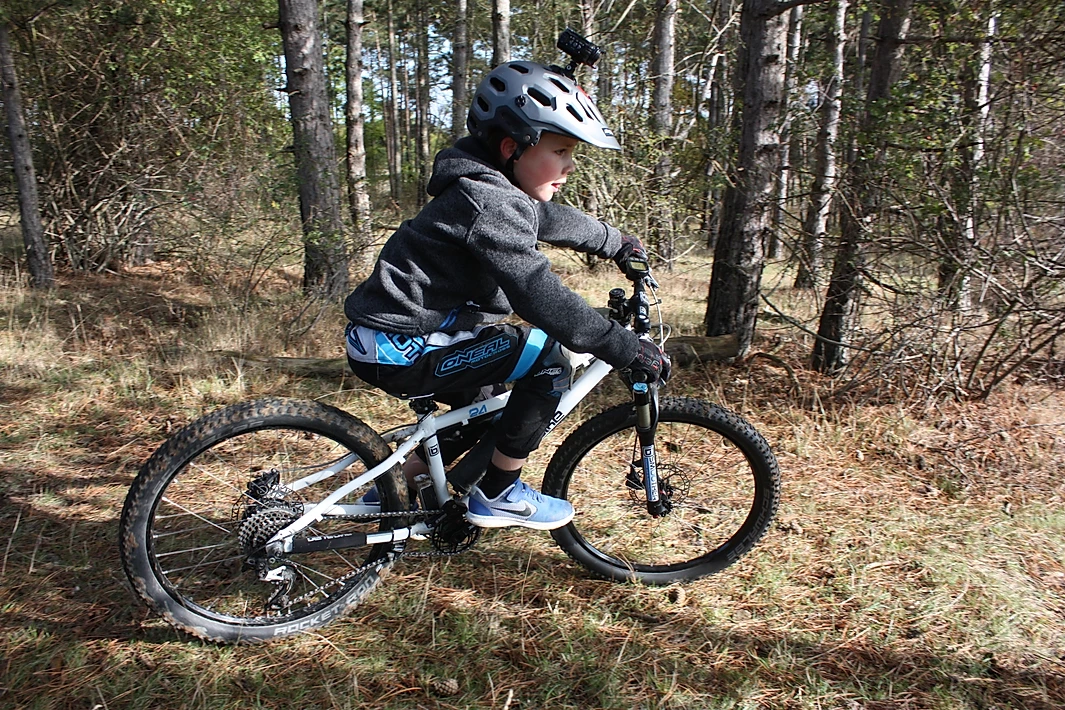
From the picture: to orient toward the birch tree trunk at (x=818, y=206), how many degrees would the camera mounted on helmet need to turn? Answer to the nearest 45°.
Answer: approximately 45° to its left

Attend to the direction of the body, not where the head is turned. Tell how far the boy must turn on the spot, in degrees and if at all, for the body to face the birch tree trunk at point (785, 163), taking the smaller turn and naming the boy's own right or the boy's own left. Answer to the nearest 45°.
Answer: approximately 45° to the boy's own left

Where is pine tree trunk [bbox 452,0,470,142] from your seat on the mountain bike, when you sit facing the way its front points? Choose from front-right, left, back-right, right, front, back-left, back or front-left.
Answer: left

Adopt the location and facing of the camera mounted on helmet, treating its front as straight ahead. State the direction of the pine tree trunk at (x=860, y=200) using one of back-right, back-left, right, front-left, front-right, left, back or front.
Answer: front-left

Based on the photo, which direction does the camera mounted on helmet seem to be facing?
to the viewer's right

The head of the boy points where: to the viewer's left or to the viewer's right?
to the viewer's right

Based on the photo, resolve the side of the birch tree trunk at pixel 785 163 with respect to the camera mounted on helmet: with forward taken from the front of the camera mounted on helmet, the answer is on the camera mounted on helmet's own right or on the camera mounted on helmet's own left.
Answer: on the camera mounted on helmet's own left

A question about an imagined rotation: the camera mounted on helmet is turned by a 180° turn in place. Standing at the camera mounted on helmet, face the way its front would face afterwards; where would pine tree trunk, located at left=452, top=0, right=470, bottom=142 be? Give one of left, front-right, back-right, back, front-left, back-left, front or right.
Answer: right

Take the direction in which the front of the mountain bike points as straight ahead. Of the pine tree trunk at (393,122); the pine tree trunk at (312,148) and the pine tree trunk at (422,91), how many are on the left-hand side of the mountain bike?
3

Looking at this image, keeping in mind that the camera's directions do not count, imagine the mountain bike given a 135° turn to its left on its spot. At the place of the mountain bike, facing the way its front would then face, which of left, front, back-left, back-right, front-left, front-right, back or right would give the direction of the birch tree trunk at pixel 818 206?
right

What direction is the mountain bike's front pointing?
to the viewer's right

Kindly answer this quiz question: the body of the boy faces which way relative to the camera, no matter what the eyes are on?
to the viewer's right

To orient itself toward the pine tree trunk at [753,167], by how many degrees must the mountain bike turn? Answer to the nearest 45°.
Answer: approximately 45° to its left

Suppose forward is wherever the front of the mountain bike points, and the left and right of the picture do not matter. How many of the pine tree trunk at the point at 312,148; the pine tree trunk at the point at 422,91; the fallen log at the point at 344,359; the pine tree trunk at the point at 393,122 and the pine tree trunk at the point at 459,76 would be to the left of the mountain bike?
5

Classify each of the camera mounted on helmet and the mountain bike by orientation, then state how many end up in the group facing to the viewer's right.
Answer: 2
